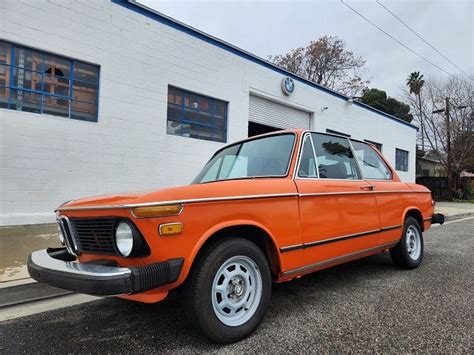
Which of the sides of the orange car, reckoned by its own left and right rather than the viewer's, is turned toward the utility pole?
back

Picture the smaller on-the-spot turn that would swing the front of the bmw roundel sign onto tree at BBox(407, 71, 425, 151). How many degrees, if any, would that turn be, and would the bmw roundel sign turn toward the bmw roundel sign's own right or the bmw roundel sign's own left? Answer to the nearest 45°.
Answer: approximately 90° to the bmw roundel sign's own left

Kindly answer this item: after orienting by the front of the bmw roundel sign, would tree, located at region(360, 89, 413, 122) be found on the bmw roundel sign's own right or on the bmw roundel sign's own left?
on the bmw roundel sign's own left

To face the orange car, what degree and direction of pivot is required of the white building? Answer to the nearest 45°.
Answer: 0° — it already faces it

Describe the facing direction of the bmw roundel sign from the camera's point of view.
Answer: facing the viewer and to the right of the viewer

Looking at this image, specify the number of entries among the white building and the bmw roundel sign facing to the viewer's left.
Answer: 0

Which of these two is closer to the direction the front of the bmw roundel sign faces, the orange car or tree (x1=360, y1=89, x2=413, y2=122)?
the orange car

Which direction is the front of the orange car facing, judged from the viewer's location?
facing the viewer and to the left of the viewer

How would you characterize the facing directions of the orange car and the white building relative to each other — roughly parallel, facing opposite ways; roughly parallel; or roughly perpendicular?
roughly perpendicular

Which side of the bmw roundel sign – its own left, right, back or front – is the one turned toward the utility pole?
left
